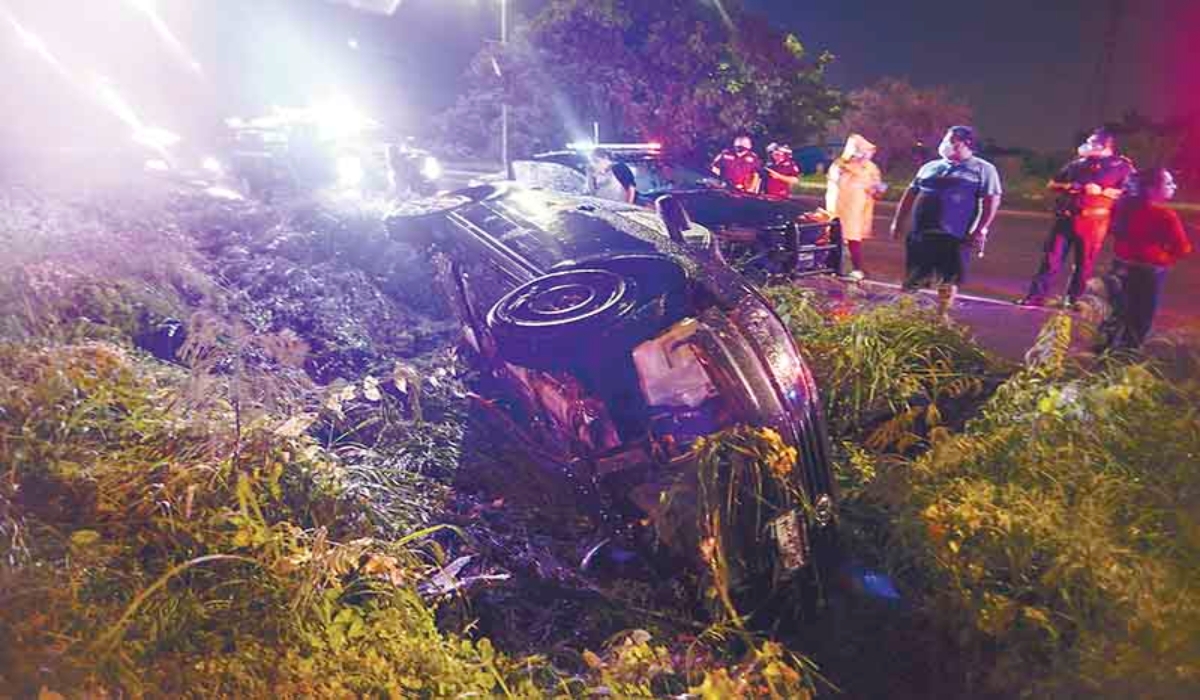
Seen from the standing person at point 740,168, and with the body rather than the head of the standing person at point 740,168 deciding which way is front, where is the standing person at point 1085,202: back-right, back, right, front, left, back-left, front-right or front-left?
front-left

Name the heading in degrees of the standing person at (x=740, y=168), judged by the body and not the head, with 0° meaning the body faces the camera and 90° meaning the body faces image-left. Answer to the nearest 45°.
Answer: approximately 0°

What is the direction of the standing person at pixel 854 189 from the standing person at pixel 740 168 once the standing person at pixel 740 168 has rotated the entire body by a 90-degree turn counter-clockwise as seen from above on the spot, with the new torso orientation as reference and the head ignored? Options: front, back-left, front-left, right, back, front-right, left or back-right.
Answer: front-right

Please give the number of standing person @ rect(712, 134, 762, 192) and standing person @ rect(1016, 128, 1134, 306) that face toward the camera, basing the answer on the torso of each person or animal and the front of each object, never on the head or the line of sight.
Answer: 2

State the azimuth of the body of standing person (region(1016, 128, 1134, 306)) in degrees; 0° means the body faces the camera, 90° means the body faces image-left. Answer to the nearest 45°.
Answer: approximately 0°

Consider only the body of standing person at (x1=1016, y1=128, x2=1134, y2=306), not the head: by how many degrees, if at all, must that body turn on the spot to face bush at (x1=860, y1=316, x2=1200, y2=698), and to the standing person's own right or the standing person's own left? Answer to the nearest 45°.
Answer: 0° — they already face it

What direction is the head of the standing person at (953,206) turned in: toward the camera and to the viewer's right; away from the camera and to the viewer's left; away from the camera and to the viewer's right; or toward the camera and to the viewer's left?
toward the camera and to the viewer's left
